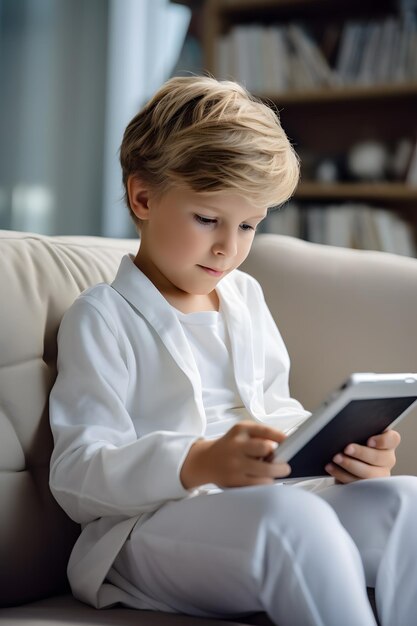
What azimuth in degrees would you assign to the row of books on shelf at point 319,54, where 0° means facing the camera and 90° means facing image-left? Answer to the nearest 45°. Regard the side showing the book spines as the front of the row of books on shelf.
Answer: approximately 0°

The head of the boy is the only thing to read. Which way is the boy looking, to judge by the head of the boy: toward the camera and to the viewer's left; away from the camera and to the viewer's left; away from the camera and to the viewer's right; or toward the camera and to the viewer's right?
toward the camera and to the viewer's right

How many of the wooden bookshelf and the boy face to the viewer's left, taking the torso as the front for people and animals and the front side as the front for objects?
0

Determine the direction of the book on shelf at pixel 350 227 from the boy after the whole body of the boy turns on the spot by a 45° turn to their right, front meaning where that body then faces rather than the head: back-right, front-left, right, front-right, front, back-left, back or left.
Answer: back

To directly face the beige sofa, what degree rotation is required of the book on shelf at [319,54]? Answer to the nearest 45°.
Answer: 0° — it already faces it

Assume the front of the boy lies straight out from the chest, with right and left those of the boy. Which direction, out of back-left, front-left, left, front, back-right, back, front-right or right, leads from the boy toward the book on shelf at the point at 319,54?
back-left

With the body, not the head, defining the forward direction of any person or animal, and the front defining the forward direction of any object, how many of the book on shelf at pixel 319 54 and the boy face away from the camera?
0

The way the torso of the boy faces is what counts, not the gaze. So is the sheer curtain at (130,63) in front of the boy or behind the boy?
behind

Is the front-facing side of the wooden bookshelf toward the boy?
yes

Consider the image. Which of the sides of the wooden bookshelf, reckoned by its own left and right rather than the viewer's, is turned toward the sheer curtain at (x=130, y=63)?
right

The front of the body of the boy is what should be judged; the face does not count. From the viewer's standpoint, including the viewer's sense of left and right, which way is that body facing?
facing the viewer and to the right of the viewer
